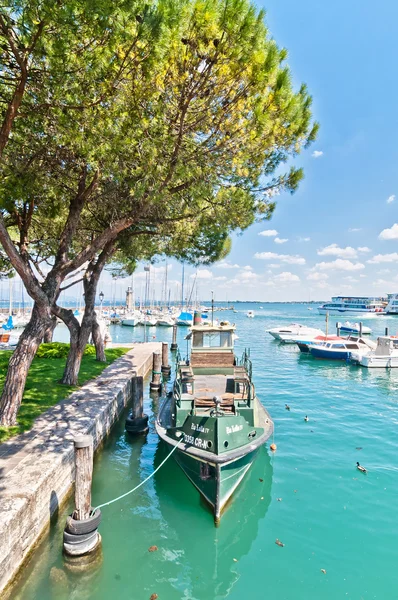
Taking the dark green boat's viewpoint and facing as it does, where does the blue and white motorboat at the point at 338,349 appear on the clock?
The blue and white motorboat is roughly at 7 o'clock from the dark green boat.

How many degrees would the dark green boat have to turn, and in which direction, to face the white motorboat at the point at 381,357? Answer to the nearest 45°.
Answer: approximately 135° to its left

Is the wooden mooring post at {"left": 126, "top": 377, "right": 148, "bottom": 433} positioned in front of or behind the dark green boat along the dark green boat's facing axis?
behind

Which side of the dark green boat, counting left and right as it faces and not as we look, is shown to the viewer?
front

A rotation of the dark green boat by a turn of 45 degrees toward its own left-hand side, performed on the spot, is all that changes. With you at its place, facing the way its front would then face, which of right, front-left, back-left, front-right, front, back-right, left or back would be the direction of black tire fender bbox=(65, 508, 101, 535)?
right

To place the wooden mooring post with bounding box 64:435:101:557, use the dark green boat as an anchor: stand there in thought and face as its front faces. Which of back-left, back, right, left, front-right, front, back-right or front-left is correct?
front-right

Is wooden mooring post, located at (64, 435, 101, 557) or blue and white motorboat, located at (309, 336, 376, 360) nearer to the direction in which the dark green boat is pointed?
the wooden mooring post
